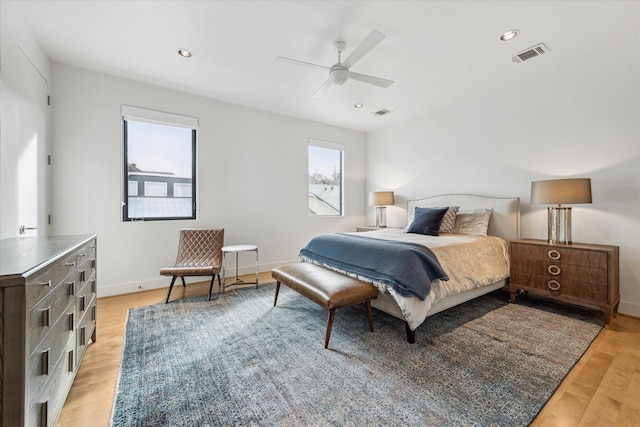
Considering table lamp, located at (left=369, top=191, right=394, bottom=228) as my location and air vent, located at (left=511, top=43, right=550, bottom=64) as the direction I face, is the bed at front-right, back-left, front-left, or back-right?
front-right

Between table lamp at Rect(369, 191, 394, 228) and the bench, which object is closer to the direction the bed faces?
the bench

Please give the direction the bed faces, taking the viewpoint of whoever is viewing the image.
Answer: facing the viewer and to the left of the viewer

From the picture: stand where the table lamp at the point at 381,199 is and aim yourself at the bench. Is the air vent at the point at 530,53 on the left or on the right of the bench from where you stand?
left

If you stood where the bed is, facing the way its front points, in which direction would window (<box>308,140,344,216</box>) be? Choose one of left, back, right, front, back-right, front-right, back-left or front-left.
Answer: right

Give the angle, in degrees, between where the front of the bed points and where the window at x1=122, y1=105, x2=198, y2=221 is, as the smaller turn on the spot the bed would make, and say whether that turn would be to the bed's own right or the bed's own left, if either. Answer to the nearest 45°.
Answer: approximately 45° to the bed's own right

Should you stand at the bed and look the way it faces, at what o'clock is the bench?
The bench is roughly at 12 o'clock from the bed.

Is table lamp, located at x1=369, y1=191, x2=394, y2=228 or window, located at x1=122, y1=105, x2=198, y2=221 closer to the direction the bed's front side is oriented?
the window
